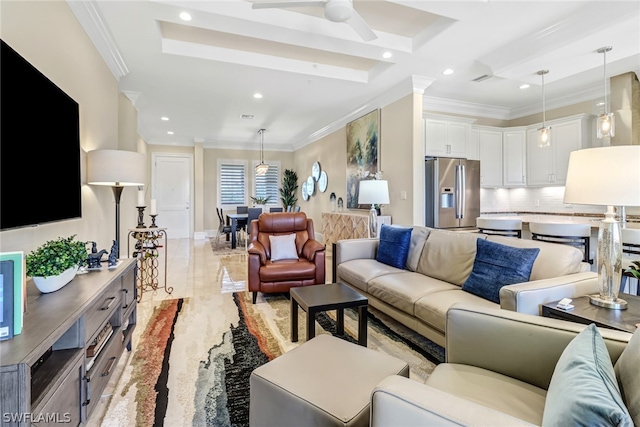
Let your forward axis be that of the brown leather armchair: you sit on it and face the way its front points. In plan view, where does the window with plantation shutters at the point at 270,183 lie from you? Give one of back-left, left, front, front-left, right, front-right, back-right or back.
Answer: back

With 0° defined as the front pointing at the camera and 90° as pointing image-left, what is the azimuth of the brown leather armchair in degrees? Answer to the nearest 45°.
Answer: approximately 0°

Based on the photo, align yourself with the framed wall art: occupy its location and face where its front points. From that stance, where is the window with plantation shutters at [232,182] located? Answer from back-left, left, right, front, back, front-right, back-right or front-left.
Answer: right

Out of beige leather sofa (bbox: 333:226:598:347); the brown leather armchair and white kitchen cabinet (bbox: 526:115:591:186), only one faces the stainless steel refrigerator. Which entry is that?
the white kitchen cabinet

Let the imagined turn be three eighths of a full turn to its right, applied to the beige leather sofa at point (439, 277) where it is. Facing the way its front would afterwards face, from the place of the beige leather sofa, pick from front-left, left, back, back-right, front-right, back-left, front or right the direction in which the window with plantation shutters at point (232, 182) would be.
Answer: front-left

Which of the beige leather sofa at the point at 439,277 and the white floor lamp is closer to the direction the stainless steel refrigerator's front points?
the beige leather sofa

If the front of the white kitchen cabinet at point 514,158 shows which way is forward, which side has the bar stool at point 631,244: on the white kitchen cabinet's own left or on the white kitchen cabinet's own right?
on the white kitchen cabinet's own left

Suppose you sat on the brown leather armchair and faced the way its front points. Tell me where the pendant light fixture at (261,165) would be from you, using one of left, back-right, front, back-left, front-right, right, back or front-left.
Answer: back

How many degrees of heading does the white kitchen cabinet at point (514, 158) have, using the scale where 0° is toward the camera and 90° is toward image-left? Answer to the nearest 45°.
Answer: approximately 45°

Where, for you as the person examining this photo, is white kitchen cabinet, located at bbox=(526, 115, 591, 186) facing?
facing the viewer and to the left of the viewer

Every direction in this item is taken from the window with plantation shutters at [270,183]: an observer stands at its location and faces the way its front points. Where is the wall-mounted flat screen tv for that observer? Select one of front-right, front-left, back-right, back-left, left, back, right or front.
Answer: front

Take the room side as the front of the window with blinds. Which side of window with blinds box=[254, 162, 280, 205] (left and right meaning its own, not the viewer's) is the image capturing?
front
